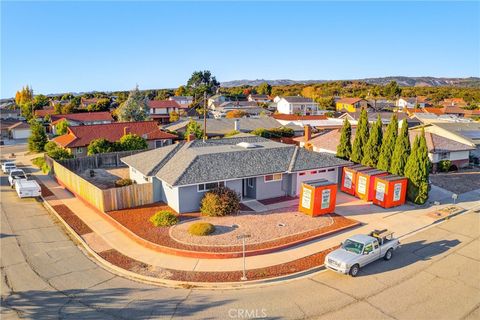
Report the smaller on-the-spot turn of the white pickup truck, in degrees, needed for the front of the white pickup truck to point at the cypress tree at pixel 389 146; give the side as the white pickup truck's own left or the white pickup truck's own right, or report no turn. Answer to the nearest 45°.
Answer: approximately 135° to the white pickup truck's own right

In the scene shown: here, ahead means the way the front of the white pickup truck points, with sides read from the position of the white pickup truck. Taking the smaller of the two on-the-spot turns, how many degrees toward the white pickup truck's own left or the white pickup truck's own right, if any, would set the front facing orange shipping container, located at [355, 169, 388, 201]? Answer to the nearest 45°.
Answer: approximately 135° to the white pickup truck's own right

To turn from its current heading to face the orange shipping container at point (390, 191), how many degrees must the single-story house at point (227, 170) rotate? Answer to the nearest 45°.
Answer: approximately 45° to its left

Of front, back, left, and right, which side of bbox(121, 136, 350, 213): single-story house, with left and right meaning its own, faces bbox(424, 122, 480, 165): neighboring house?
left

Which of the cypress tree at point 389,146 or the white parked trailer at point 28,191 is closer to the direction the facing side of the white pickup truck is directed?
the white parked trailer

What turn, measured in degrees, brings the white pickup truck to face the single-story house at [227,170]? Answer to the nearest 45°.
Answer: approximately 90° to its right

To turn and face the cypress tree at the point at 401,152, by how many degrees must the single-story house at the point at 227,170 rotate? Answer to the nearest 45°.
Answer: approximately 45° to its left

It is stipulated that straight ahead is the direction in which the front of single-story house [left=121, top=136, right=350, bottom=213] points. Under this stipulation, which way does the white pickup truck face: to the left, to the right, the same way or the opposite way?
to the right

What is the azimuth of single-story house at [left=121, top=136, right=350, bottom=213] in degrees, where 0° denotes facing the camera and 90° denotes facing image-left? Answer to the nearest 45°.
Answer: approximately 315°

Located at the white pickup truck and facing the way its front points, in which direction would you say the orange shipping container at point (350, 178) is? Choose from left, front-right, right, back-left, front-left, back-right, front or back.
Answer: back-right

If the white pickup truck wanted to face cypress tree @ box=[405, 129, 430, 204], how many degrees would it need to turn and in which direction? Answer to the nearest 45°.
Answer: approximately 135° to its right

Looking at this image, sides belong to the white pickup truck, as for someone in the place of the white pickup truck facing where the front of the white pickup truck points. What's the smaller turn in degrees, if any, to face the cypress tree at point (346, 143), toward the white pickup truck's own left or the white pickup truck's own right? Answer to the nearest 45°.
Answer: approximately 135° to the white pickup truck's own right
